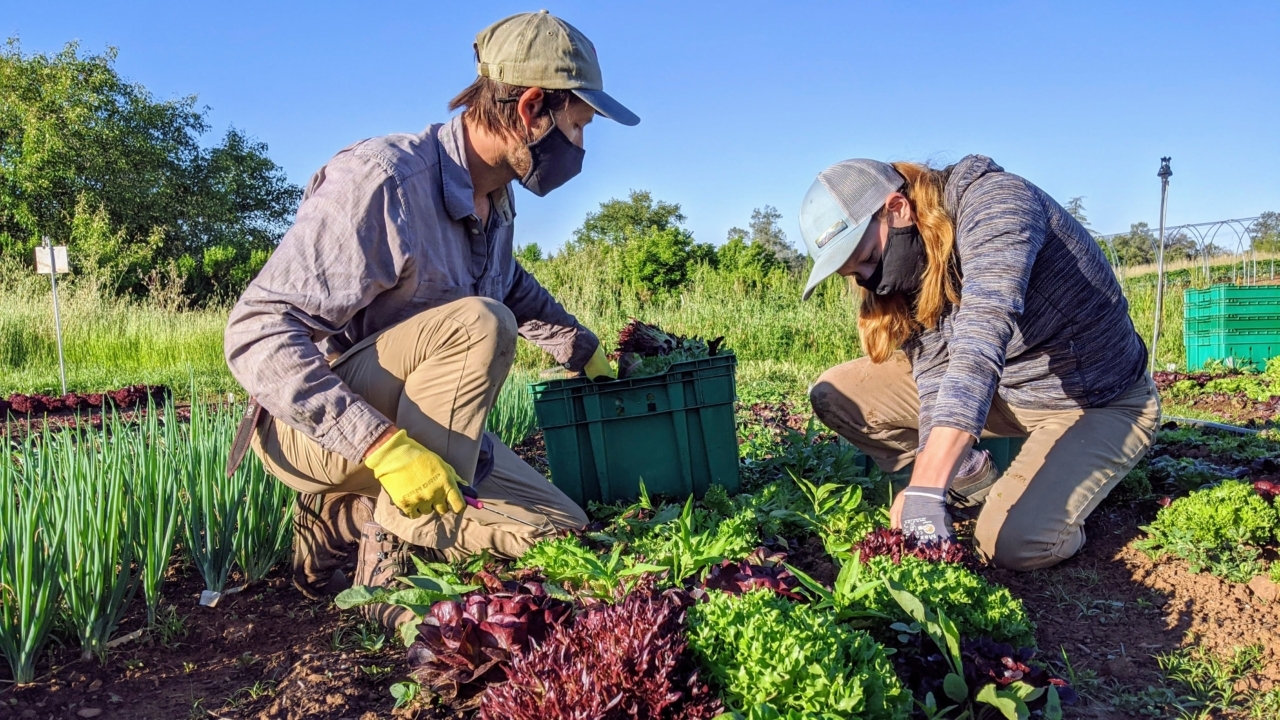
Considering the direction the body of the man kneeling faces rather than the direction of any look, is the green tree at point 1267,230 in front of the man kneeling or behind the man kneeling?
in front

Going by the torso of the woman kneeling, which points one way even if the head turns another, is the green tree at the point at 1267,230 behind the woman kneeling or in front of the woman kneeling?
behind

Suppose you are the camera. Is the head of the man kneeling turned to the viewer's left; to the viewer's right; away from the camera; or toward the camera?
to the viewer's right

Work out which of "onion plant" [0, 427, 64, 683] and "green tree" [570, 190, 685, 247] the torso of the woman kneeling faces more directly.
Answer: the onion plant

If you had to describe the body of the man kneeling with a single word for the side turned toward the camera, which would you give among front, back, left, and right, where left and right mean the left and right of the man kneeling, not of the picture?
right

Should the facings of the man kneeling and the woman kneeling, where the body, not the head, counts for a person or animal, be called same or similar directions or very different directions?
very different directions

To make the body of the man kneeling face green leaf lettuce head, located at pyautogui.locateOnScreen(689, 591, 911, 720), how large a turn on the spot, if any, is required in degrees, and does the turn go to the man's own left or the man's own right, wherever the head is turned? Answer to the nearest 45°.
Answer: approximately 45° to the man's own right

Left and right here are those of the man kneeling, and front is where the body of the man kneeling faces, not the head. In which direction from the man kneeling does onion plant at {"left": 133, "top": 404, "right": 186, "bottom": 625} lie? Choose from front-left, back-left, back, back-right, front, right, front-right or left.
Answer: back

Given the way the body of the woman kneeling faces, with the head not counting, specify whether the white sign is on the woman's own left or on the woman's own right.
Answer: on the woman's own right

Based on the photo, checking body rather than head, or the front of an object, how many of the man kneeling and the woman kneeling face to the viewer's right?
1

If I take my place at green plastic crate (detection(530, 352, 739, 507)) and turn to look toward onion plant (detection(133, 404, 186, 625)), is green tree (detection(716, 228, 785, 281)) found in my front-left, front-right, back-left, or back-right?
back-right

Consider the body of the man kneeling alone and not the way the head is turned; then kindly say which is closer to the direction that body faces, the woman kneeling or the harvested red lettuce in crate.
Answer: the woman kneeling

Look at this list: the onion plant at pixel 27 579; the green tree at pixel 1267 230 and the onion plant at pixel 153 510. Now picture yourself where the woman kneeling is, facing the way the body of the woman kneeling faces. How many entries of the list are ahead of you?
2

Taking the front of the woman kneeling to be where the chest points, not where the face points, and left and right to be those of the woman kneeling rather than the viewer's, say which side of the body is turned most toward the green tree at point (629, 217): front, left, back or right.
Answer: right

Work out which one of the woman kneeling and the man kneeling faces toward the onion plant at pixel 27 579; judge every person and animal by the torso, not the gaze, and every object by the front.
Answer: the woman kneeling

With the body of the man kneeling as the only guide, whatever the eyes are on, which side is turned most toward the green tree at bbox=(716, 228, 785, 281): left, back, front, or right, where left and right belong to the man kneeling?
left
